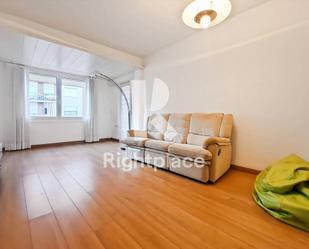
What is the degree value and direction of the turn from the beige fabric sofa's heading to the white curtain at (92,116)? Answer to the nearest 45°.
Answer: approximately 90° to its right

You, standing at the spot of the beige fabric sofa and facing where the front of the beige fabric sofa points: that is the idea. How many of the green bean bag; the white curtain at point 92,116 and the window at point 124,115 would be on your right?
2

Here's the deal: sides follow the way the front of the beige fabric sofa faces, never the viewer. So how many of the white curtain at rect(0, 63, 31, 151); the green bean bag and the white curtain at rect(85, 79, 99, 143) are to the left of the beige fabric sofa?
1

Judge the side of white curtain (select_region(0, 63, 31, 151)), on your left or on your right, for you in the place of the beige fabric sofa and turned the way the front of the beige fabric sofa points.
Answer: on your right

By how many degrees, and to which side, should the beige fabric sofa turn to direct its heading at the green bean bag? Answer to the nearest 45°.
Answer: approximately 90° to its left

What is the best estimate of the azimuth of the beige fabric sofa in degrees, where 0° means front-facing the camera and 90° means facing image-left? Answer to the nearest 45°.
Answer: approximately 45°

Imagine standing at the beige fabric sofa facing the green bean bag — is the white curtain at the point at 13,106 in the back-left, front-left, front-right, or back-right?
back-right

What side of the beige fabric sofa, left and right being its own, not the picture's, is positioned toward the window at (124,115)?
right

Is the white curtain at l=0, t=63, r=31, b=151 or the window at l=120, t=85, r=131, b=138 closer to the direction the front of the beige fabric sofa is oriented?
the white curtain
